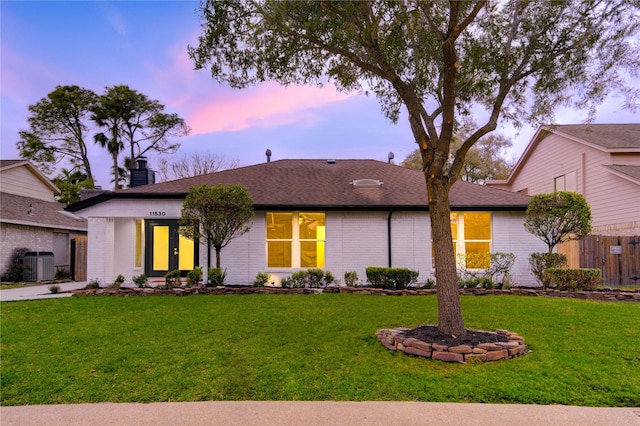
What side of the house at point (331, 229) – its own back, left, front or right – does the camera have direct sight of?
front

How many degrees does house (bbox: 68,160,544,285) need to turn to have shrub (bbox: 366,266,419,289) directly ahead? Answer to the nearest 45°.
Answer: approximately 45° to its left

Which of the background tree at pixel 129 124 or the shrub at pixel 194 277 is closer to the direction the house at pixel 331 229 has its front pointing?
the shrub

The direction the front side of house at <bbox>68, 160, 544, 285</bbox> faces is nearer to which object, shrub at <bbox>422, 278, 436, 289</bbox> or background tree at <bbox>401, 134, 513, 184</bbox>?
the shrub

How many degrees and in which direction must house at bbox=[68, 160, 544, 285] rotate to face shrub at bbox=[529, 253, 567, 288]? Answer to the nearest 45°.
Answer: approximately 90° to its left

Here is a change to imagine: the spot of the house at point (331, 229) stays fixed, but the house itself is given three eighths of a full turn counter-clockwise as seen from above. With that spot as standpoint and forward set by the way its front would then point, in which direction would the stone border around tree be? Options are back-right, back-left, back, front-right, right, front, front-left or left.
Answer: back-right

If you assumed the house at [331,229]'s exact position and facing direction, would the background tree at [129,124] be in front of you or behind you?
behind
